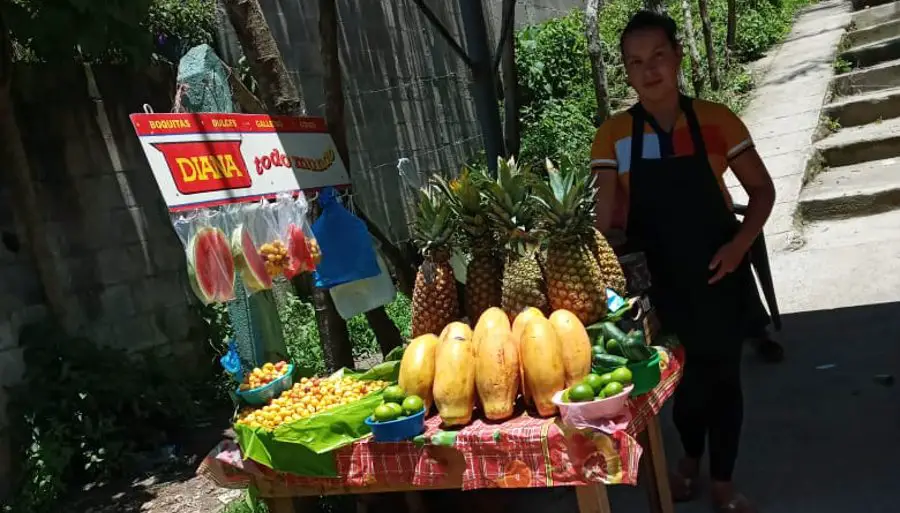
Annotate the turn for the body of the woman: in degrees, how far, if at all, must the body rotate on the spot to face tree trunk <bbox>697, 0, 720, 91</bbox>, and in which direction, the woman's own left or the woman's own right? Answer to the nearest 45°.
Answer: approximately 180°

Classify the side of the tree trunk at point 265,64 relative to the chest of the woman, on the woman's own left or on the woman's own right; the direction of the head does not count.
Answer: on the woman's own right

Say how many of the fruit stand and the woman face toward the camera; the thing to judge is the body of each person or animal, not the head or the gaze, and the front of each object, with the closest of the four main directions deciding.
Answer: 2

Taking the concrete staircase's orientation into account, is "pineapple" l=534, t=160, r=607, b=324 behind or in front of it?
in front

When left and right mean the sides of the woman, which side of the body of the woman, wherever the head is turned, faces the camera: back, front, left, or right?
front

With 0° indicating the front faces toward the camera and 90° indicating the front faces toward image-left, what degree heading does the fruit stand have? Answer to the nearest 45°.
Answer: approximately 0°

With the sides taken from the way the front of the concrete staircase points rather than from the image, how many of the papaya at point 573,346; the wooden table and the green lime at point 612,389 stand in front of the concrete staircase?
3

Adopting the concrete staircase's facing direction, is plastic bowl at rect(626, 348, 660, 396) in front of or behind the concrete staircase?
in front

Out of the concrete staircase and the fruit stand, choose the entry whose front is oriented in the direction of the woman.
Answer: the concrete staircase

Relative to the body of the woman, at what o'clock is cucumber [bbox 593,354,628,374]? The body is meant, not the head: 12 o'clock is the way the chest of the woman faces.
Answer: The cucumber is roughly at 1 o'clock from the woman.

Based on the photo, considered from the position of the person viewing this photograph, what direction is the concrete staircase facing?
facing the viewer
